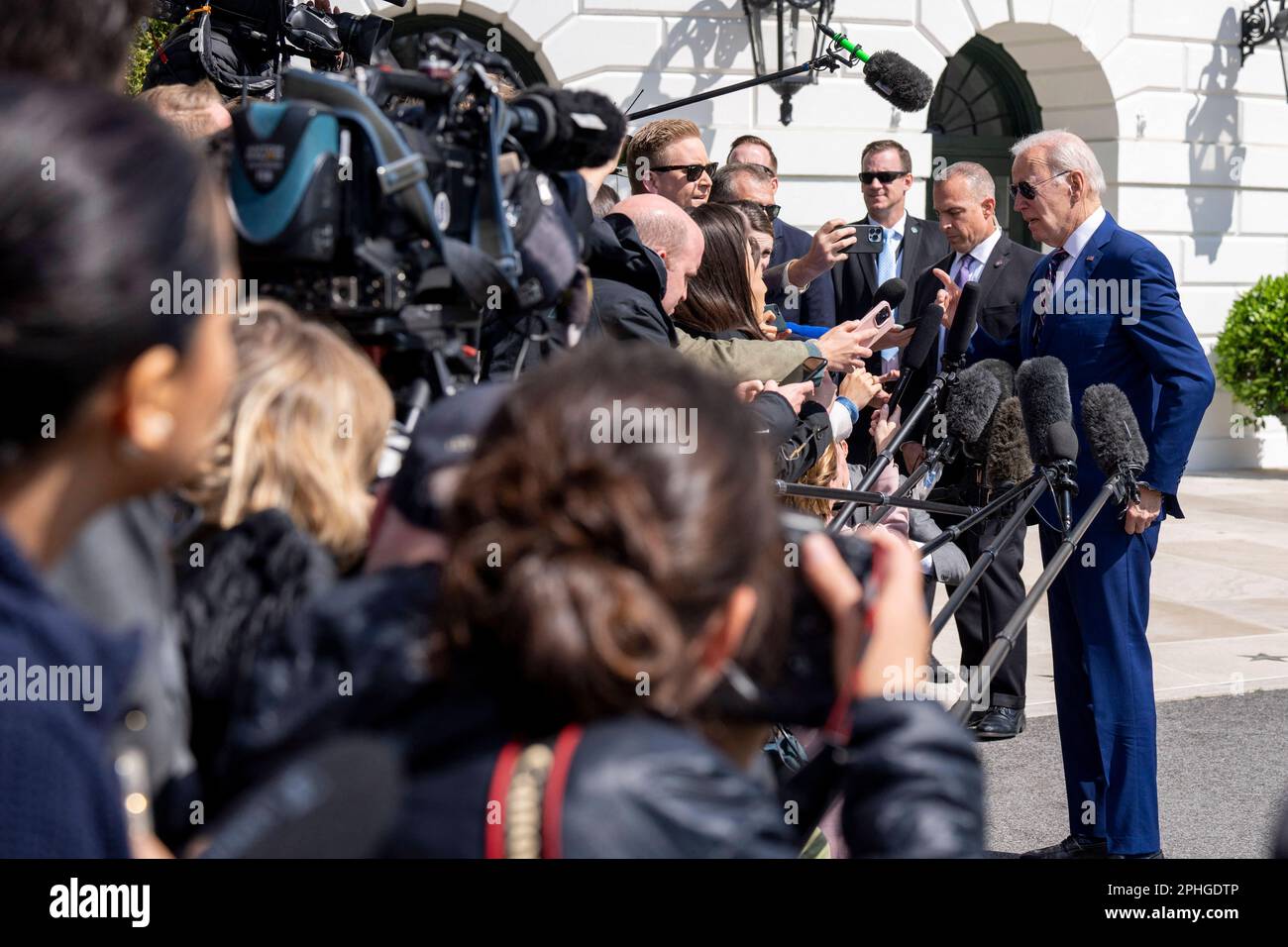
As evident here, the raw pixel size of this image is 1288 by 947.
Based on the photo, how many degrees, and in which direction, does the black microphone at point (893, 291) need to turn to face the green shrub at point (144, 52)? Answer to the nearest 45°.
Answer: approximately 135° to its left

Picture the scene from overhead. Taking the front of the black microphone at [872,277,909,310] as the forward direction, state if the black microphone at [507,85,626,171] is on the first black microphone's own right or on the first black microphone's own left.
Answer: on the first black microphone's own right

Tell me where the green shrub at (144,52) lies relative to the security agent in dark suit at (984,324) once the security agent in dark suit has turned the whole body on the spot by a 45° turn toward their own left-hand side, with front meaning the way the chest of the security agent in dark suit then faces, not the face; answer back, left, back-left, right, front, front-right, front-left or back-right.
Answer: right

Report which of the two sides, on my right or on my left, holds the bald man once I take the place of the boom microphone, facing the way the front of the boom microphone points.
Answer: on my right

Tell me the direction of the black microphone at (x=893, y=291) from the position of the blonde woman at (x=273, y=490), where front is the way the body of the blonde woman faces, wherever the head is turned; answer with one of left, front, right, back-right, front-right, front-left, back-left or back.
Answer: front

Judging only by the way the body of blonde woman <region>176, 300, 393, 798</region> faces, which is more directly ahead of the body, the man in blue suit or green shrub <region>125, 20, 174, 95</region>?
the man in blue suit

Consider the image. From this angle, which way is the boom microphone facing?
to the viewer's right

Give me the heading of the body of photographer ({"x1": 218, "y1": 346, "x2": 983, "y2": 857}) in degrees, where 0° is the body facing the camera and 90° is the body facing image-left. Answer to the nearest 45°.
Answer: approximately 225°

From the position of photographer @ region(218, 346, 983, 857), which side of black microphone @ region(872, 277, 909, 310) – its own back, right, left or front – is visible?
right

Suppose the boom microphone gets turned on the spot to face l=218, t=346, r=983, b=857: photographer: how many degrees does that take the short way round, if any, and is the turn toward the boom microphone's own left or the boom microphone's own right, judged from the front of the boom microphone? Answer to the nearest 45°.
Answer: approximately 90° to the boom microphone's own right

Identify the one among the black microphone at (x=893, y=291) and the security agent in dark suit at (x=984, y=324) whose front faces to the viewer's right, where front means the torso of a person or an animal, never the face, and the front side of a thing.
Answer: the black microphone

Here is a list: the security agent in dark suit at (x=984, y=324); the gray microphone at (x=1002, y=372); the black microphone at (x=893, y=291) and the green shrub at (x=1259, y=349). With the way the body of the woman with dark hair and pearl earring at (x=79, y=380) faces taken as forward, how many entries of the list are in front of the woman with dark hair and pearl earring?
4

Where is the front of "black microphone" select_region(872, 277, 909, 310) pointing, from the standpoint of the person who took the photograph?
facing to the right of the viewer

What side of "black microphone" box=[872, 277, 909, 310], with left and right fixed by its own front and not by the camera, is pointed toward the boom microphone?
left

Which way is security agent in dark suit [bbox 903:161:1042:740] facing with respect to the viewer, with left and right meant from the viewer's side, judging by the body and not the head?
facing the viewer and to the left of the viewer

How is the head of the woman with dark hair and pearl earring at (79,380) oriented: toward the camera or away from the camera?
away from the camera

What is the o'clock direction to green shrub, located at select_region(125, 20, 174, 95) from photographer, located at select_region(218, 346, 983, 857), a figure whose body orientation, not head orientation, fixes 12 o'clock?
The green shrub is roughly at 10 o'clock from the photographer.
